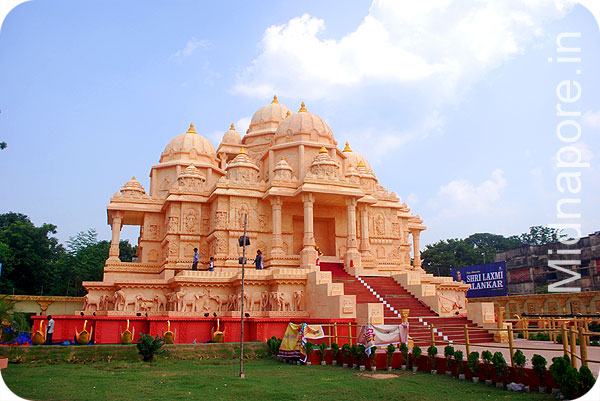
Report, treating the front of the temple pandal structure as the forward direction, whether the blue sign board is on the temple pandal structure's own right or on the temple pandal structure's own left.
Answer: on the temple pandal structure's own left

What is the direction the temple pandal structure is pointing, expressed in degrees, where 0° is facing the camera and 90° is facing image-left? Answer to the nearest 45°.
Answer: approximately 315°

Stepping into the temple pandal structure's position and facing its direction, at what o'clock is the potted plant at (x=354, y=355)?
The potted plant is roughly at 1 o'clock from the temple pandal structure.

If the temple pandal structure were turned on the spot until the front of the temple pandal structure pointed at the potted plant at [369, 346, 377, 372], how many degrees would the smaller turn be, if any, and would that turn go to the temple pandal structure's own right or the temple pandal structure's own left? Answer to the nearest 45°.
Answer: approximately 45° to the temple pandal structure's own right
